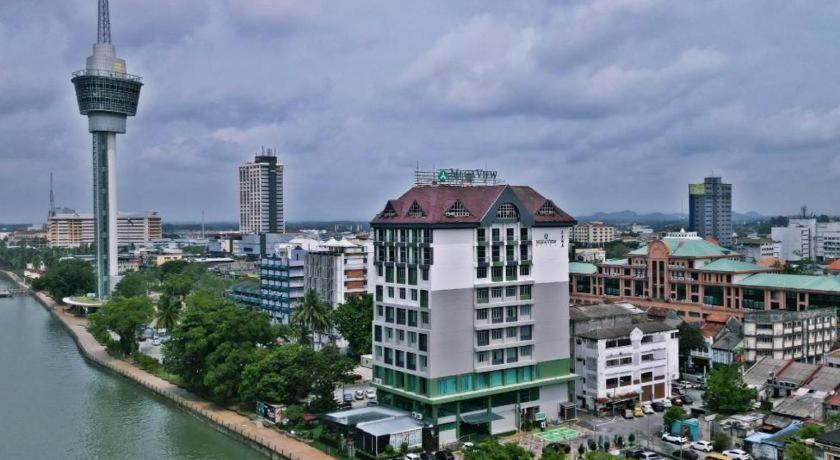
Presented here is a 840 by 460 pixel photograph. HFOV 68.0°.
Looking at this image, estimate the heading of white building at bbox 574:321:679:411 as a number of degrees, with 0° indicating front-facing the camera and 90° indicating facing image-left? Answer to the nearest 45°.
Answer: approximately 315°

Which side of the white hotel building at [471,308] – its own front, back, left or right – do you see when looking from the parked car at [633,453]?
front

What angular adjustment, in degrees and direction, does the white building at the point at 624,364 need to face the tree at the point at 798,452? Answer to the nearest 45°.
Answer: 0° — it already faces it

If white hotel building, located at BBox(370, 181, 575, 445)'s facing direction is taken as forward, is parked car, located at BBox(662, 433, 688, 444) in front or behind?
in front

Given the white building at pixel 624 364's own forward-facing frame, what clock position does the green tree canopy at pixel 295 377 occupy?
The green tree canopy is roughly at 4 o'clock from the white building.

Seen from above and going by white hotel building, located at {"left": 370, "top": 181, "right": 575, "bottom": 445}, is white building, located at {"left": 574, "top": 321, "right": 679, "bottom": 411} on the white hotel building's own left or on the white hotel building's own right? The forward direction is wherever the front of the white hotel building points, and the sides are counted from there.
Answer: on the white hotel building's own left

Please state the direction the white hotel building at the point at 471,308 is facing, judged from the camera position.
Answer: facing the viewer and to the right of the viewer

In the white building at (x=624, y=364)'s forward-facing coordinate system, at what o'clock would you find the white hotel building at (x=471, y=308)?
The white hotel building is roughly at 3 o'clock from the white building.

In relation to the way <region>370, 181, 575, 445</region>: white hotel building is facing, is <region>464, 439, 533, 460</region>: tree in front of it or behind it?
in front

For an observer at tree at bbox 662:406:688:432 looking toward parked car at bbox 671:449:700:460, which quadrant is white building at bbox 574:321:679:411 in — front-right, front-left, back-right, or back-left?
back-right

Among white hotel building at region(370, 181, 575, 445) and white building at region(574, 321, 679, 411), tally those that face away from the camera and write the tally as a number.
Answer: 0
